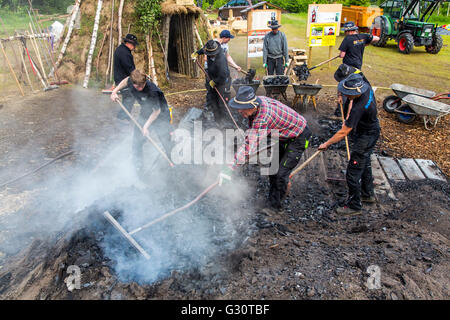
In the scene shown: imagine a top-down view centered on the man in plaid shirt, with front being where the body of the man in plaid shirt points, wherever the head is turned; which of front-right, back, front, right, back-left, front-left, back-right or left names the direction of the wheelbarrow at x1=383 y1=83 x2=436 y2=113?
back-right

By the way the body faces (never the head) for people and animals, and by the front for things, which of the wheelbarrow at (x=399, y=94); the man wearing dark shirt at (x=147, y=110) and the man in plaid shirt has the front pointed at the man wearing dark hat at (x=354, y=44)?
the wheelbarrow

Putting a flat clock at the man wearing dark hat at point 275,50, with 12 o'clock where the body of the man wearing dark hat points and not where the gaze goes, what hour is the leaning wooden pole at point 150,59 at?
The leaning wooden pole is roughly at 3 o'clock from the man wearing dark hat.

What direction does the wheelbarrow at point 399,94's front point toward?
to the viewer's left

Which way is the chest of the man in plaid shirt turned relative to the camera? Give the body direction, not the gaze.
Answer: to the viewer's left

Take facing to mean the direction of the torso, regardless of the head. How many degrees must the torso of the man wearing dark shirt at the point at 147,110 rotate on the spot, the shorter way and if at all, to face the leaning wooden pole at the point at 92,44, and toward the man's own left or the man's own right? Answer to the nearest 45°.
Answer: approximately 135° to the man's own right

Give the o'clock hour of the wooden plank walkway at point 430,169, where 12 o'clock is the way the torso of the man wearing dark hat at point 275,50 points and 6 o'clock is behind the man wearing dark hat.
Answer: The wooden plank walkway is roughly at 11 o'clock from the man wearing dark hat.

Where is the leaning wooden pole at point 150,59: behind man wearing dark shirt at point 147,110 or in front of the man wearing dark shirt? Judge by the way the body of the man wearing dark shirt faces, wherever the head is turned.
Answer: behind
